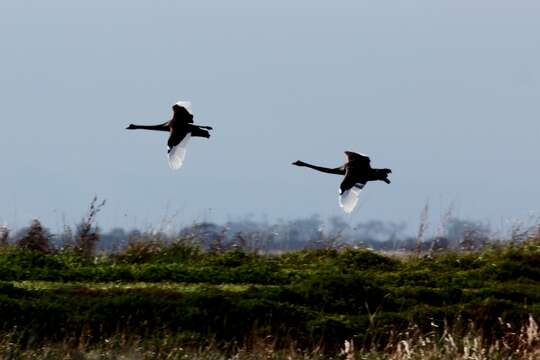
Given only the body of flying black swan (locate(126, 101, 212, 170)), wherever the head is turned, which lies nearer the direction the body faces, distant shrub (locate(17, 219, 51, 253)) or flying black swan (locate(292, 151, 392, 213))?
the distant shrub

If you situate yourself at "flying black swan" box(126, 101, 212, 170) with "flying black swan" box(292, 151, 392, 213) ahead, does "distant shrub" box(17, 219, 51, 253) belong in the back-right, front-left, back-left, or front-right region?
back-left

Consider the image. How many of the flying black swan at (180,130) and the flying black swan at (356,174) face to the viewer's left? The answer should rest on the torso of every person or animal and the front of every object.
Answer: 2

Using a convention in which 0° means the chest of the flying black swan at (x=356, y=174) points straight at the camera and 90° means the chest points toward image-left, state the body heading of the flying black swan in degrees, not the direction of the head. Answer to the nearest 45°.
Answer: approximately 90°

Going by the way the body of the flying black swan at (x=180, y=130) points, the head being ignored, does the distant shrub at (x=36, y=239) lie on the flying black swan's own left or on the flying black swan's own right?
on the flying black swan's own right

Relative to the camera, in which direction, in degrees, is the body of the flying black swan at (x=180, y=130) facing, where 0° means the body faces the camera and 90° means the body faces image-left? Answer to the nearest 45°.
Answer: approximately 90°

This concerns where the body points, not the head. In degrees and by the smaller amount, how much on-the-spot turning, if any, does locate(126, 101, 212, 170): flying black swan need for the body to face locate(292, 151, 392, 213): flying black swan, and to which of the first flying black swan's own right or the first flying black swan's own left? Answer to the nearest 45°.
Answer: approximately 135° to the first flying black swan's own left

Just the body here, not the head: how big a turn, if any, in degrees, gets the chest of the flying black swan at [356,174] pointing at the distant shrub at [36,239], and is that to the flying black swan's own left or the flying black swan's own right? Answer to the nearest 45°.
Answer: approximately 45° to the flying black swan's own right
